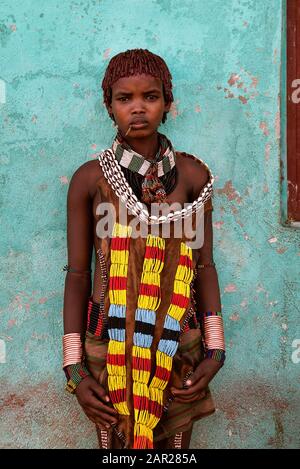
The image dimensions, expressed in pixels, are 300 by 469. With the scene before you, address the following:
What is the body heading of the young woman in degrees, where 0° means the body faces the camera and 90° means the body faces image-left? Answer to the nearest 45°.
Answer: approximately 0°
